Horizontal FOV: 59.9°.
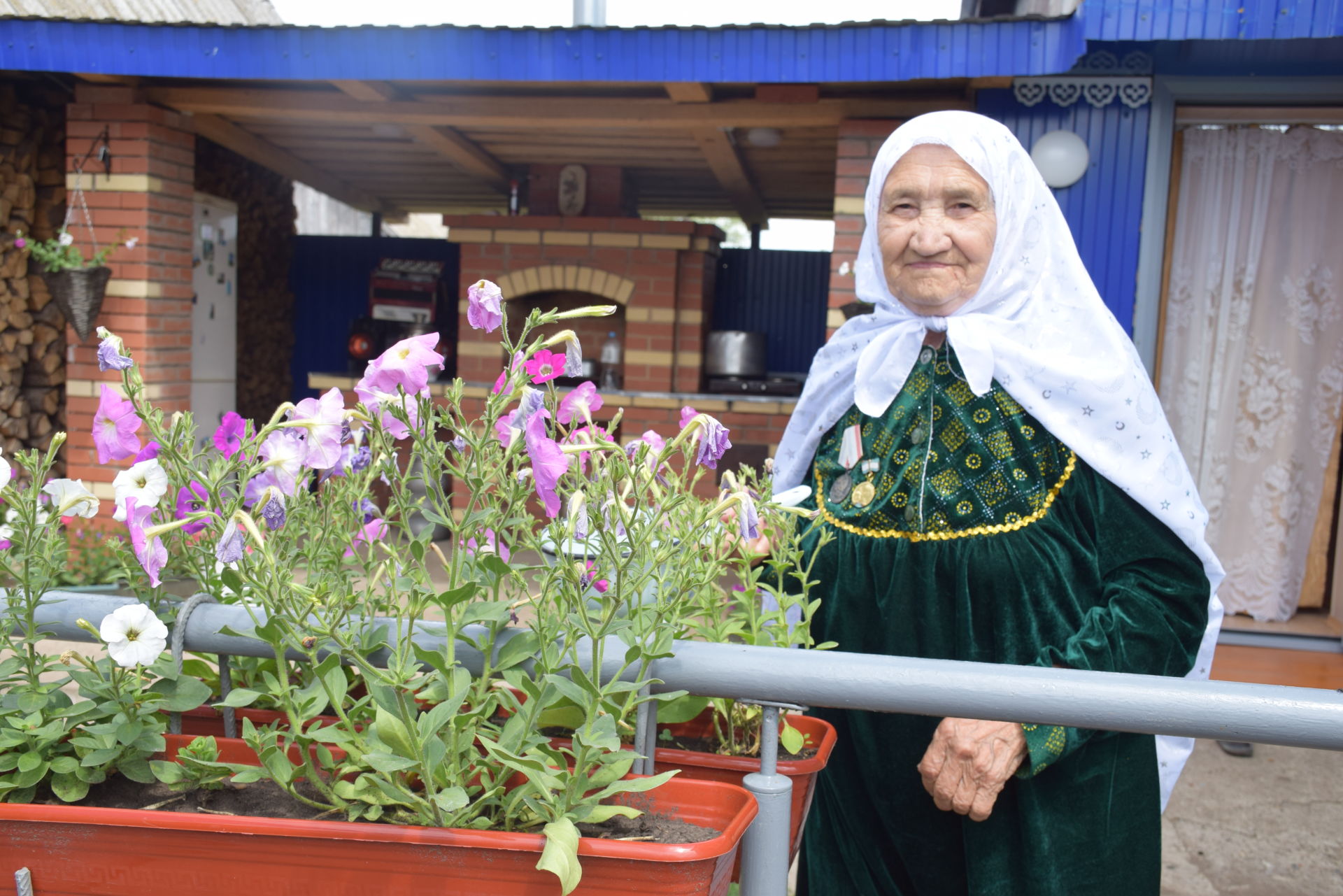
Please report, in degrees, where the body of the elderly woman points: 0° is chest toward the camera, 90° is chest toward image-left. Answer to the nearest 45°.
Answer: approximately 45°

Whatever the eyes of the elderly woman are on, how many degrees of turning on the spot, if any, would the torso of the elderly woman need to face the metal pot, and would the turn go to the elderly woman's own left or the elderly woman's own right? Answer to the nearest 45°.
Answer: approximately 135° to the elderly woman's own right

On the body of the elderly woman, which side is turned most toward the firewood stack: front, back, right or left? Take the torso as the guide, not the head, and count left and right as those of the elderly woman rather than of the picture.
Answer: right

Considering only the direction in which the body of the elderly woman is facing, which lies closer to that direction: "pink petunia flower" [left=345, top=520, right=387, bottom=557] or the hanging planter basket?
the pink petunia flower

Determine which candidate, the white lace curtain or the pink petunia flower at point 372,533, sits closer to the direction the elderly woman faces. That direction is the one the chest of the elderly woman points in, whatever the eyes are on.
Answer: the pink petunia flower
